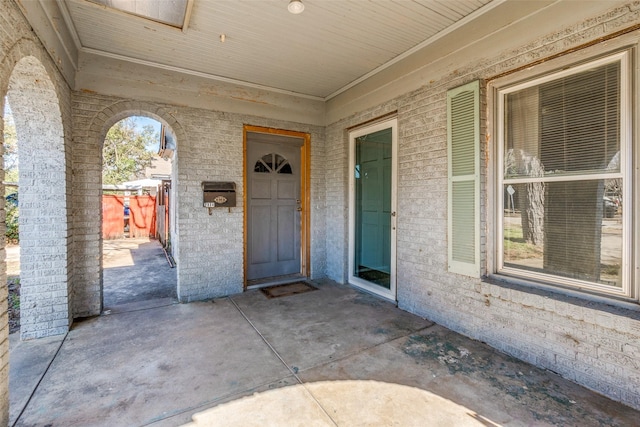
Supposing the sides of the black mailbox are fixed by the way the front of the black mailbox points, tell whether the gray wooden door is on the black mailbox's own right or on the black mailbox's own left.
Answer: on the black mailbox's own left

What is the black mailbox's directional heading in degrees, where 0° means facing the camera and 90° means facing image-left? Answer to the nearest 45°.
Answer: approximately 0°

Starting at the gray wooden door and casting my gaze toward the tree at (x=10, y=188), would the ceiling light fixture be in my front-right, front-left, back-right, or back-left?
back-left

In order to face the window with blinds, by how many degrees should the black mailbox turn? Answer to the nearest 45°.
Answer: approximately 45° to its left

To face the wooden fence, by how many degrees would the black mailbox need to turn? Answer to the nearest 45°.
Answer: approximately 180°

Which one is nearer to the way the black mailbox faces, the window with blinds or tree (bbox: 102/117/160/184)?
the window with blinds

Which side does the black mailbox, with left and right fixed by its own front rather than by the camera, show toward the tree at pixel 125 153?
back

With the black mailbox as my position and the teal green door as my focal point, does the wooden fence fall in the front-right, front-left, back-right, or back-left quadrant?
back-left

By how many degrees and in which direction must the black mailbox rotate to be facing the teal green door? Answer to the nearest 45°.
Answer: approximately 90° to its left

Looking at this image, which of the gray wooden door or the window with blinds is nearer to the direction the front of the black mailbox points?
the window with blinds
